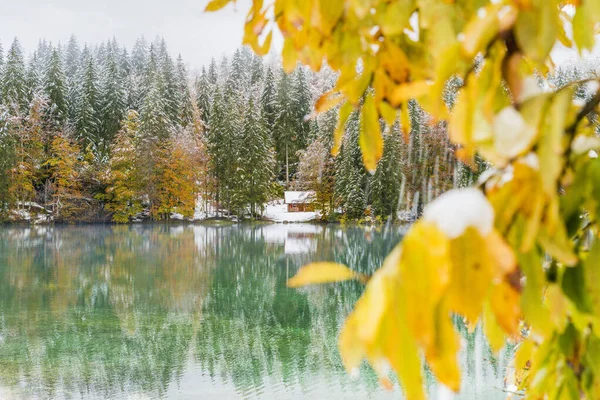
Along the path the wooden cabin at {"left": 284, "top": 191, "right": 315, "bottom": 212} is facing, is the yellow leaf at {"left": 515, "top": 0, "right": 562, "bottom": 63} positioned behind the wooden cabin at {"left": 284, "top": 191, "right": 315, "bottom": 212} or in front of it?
in front

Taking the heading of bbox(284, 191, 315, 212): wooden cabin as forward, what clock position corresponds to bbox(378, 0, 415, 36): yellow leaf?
The yellow leaf is roughly at 12 o'clock from the wooden cabin.

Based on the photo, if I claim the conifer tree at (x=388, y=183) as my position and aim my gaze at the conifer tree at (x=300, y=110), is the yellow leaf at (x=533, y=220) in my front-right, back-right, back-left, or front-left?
back-left

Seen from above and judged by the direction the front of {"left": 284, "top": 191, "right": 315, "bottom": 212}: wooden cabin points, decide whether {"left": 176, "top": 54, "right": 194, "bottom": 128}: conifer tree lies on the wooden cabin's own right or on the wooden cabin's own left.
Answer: on the wooden cabin's own right

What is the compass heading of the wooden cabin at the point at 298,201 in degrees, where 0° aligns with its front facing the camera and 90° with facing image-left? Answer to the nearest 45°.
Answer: approximately 0°

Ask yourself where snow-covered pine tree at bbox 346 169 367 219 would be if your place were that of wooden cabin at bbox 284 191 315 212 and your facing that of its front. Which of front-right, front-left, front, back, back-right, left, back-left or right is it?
front-left

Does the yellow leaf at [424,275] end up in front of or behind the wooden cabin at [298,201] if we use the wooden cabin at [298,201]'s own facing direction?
in front

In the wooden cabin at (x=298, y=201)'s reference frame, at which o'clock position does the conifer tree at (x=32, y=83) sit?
The conifer tree is roughly at 3 o'clock from the wooden cabin.

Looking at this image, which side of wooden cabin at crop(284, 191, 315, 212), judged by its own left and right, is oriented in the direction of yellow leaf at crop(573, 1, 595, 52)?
front

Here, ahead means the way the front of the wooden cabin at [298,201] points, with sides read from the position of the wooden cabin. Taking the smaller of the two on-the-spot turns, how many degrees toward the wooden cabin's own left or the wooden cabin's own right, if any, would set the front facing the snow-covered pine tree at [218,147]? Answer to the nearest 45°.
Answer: approximately 90° to the wooden cabin's own right
